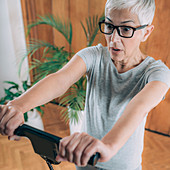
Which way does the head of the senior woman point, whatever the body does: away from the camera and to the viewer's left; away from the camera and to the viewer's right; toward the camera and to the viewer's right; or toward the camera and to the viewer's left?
toward the camera and to the viewer's left

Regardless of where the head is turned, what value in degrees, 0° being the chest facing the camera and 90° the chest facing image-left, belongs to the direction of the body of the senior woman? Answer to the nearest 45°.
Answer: approximately 45°
